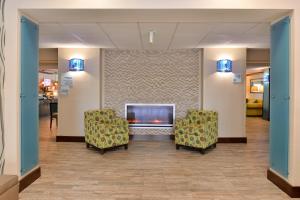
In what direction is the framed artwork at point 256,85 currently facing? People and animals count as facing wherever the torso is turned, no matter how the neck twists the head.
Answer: toward the camera

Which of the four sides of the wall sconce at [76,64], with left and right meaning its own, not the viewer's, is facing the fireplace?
left

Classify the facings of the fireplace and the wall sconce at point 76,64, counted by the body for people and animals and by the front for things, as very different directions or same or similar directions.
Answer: same or similar directions

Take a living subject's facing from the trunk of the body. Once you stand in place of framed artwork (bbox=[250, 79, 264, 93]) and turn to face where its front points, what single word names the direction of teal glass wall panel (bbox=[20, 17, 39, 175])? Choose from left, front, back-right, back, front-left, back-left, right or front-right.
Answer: front

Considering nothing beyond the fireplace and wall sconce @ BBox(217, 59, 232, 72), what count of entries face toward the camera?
2

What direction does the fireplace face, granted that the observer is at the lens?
facing the viewer

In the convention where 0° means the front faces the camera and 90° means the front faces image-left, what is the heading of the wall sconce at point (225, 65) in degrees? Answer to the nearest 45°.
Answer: approximately 0°
